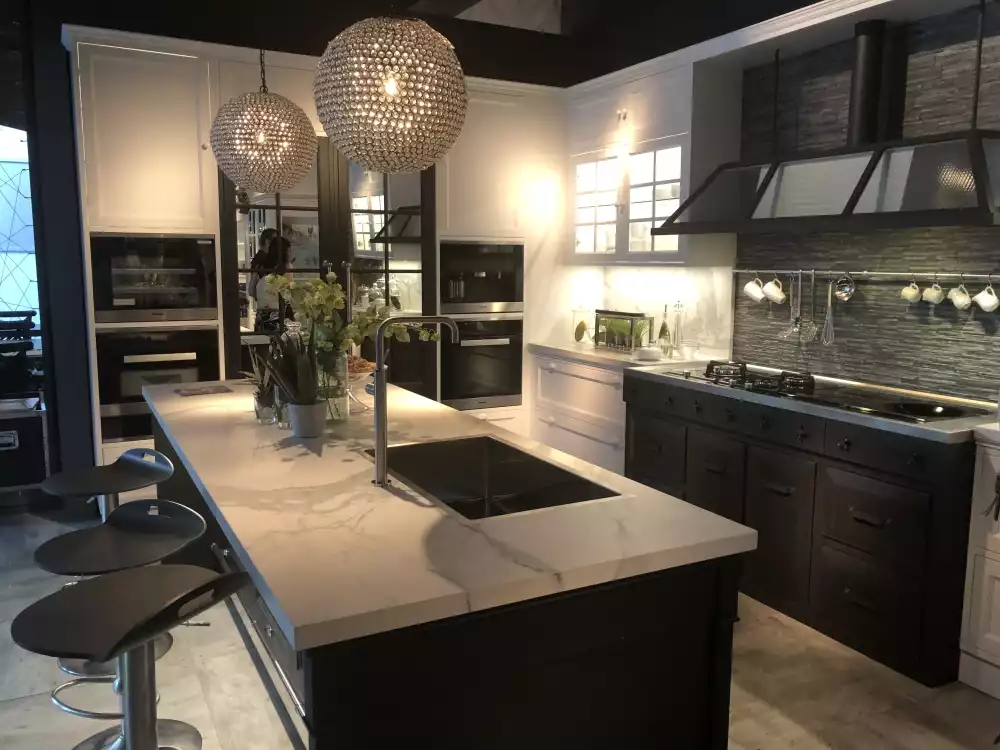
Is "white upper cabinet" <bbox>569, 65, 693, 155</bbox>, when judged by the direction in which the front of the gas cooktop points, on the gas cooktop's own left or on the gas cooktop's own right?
on the gas cooktop's own right

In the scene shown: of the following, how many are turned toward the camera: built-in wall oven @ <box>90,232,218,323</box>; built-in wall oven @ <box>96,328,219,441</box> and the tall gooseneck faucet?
2

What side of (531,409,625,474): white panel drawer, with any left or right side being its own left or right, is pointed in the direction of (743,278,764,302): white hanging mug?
left

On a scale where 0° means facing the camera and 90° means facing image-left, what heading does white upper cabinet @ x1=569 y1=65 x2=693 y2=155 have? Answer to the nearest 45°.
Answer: approximately 45°

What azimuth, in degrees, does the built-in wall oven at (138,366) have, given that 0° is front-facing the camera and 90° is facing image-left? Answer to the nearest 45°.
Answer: approximately 0°

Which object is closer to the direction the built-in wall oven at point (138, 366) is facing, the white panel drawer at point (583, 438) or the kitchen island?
the kitchen island

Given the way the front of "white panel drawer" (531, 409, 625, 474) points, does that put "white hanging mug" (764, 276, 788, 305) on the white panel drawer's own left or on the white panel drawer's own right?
on the white panel drawer's own left

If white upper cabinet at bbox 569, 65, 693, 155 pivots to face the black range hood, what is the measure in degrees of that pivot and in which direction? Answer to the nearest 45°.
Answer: approximately 90° to its left

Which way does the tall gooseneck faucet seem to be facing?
to the viewer's right

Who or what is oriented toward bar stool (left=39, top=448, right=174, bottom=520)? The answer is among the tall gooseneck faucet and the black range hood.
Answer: the black range hood

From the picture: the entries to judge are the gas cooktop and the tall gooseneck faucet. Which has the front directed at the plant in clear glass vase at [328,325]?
the gas cooktop

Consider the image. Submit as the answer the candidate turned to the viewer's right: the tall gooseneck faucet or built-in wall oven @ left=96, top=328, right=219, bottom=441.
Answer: the tall gooseneck faucet

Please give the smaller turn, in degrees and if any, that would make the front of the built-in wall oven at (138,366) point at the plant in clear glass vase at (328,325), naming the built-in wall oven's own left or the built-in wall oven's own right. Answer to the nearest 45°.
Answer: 0° — it already faces it
